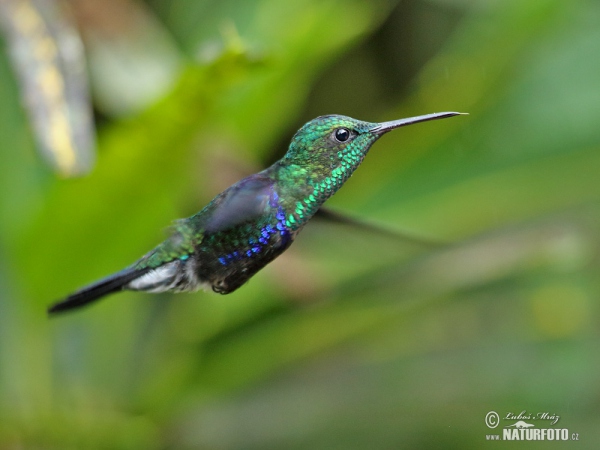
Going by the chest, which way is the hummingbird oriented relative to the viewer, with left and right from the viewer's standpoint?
facing to the right of the viewer
